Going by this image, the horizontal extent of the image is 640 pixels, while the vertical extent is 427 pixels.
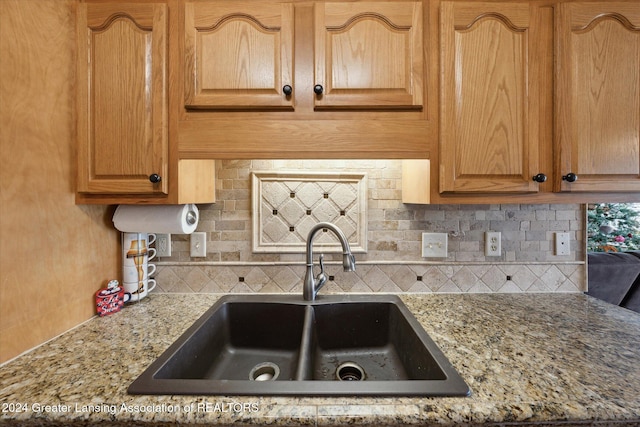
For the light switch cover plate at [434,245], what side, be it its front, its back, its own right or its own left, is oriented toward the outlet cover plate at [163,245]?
right

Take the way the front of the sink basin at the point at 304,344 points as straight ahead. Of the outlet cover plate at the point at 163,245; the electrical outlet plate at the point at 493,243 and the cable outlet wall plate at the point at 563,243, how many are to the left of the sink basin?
2

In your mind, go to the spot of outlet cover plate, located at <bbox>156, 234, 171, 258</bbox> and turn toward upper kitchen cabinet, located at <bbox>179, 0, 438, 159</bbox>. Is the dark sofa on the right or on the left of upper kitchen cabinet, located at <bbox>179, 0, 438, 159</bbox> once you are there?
left

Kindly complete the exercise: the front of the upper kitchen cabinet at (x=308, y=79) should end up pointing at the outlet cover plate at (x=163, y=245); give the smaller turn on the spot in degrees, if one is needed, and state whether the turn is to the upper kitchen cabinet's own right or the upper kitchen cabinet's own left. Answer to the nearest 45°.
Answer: approximately 135° to the upper kitchen cabinet's own right

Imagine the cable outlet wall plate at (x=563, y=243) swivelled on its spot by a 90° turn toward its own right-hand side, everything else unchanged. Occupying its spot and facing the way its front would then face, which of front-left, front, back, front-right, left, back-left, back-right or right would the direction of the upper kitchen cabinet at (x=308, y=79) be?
front-left

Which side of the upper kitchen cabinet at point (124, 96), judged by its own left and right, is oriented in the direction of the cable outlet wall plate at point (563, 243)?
left

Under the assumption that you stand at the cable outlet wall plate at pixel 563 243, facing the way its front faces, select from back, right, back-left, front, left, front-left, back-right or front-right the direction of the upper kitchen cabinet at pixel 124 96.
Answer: front-right

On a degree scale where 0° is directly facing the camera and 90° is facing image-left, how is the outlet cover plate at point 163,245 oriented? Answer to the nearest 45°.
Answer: approximately 0°

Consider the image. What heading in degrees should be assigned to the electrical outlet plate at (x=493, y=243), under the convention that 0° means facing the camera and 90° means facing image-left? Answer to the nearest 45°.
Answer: approximately 0°

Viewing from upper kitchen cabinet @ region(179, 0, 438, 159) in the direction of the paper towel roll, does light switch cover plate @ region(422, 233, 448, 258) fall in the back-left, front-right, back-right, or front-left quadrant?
back-right

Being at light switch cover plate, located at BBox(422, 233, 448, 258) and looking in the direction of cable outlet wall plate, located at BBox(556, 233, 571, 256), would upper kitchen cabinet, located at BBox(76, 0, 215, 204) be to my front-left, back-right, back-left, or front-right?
back-right

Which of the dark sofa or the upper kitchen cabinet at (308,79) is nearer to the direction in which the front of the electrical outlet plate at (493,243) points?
the upper kitchen cabinet
